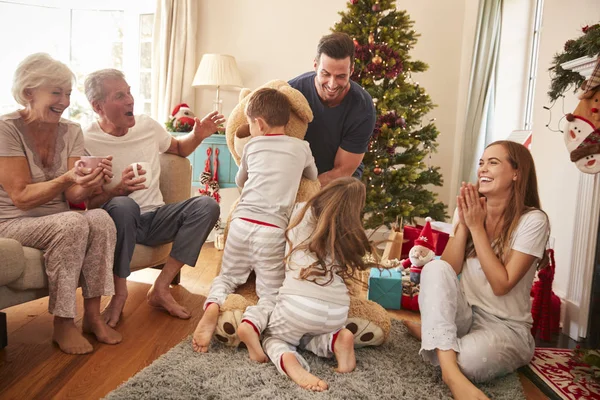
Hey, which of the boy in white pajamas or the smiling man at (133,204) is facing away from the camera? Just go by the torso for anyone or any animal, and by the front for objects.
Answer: the boy in white pajamas

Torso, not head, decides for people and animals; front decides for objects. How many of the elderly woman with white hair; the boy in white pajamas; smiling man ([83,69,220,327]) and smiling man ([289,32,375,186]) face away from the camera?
1

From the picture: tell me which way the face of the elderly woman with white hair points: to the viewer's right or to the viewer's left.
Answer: to the viewer's right

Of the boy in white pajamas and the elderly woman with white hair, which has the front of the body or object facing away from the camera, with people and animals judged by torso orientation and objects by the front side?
the boy in white pajamas

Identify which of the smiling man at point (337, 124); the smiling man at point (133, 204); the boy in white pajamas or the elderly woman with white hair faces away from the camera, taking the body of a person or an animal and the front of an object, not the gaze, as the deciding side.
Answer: the boy in white pajamas

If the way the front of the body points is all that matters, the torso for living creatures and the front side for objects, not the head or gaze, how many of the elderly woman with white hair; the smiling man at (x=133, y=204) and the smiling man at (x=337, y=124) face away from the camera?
0

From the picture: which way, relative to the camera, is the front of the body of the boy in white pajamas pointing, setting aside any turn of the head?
away from the camera

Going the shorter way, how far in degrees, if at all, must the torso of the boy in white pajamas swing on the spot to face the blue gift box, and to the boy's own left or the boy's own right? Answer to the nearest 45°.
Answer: approximately 45° to the boy's own right

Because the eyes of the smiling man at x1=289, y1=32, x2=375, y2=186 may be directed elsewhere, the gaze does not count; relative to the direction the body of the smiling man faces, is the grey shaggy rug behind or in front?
in front

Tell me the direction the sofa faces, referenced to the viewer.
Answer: facing the viewer and to the right of the viewer
